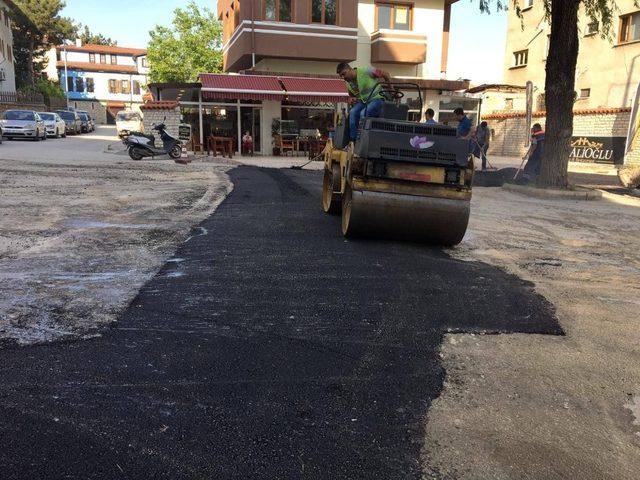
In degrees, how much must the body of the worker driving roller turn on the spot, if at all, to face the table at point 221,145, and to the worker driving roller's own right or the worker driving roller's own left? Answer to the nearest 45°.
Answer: approximately 135° to the worker driving roller's own right

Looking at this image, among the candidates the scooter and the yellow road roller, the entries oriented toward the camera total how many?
1

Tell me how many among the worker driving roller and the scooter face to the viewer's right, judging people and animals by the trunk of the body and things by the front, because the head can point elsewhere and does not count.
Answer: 1

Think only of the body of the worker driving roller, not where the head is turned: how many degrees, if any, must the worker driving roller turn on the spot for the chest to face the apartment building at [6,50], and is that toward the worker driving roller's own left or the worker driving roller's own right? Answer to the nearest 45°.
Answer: approximately 90° to the worker driving roller's own right

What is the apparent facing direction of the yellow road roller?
toward the camera

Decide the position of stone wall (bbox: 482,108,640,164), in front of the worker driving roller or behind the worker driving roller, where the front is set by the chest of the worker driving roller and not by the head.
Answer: behind

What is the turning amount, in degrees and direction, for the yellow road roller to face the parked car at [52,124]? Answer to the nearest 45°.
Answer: approximately 135° to its right

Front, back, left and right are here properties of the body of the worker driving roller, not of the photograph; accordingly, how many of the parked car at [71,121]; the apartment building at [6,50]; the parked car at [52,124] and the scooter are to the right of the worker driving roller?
4

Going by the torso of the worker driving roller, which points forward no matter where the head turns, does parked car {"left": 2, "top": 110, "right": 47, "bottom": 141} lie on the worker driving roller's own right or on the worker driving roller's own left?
on the worker driving roller's own right

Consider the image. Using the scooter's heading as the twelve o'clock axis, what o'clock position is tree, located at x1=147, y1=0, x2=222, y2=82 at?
The tree is roughly at 9 o'clock from the scooter.

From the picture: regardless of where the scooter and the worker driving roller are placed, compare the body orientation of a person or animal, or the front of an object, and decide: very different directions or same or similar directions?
very different directions

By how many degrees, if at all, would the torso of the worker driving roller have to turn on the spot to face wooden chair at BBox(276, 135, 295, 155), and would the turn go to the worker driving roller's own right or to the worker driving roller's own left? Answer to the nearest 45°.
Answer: approximately 135° to the worker driving roller's own right

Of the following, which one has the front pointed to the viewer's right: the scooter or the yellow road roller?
the scooter

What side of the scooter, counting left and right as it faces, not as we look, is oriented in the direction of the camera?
right
